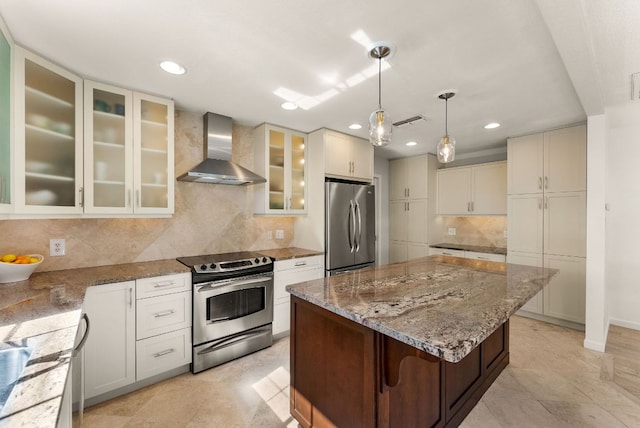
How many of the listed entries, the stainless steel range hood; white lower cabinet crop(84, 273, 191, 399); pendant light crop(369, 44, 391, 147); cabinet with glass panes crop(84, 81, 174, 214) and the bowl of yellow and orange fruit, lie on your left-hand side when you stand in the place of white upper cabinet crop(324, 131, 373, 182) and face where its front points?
0

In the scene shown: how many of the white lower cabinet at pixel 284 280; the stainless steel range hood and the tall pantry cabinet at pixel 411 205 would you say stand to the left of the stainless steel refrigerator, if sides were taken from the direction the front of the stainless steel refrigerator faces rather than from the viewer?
1

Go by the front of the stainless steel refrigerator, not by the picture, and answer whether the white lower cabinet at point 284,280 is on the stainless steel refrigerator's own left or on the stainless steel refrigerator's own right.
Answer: on the stainless steel refrigerator's own right

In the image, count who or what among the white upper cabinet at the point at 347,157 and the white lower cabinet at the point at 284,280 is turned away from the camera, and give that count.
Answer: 0

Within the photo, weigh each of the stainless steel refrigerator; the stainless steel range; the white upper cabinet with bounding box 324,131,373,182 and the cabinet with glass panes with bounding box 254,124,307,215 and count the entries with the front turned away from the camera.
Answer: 0

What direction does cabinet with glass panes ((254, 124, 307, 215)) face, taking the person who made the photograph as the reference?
facing the viewer and to the right of the viewer

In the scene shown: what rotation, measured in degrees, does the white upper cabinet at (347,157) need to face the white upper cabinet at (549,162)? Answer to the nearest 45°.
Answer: approximately 45° to its left

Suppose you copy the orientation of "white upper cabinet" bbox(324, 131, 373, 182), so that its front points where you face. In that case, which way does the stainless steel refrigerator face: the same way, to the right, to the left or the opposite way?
the same way

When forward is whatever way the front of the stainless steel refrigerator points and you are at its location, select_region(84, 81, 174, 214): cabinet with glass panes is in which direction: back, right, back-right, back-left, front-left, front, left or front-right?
right

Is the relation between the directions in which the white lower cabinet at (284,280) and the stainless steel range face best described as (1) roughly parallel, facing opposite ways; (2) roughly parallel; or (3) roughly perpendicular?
roughly parallel

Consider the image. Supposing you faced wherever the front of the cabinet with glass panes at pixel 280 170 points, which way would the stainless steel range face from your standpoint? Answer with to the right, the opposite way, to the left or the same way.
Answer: the same way

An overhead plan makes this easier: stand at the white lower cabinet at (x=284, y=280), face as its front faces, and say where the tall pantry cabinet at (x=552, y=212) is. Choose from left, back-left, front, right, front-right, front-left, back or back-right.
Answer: front-left

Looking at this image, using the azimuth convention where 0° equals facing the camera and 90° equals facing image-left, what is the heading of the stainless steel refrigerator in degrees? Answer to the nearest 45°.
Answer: approximately 315°

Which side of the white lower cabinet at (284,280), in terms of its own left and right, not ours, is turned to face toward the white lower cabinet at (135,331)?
right

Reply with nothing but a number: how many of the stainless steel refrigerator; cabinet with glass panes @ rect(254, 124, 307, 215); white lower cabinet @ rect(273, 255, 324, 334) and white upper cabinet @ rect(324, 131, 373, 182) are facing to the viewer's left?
0

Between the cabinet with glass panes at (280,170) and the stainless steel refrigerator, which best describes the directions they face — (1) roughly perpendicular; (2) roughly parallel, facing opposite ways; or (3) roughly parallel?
roughly parallel

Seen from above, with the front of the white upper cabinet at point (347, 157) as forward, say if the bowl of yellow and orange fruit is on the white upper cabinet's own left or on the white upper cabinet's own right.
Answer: on the white upper cabinet's own right

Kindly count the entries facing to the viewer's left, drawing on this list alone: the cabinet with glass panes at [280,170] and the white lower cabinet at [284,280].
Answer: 0
